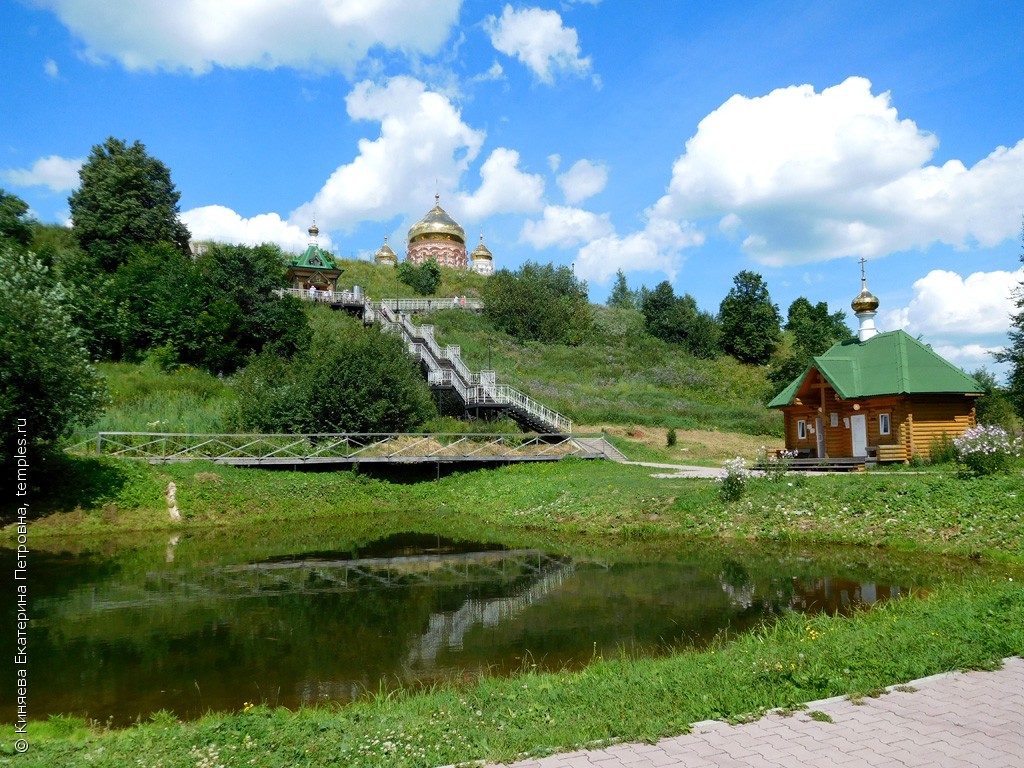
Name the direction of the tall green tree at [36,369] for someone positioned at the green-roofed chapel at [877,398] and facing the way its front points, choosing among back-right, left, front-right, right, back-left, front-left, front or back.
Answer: front

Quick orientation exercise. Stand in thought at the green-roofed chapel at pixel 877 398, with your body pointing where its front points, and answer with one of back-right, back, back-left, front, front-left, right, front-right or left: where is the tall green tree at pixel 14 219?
front-right

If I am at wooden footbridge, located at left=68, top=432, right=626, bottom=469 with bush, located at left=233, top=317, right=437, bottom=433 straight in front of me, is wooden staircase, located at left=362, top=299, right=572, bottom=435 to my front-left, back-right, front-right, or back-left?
front-right

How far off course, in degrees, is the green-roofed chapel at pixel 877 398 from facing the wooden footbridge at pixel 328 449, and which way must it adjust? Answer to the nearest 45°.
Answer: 0° — it already faces it

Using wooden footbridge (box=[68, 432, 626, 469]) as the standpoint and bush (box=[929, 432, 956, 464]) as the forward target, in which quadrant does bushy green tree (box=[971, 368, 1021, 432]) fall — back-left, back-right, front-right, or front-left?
front-left

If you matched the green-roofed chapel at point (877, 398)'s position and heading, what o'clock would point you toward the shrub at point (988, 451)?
The shrub is roughly at 10 o'clock from the green-roofed chapel.

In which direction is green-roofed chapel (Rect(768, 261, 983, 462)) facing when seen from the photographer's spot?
facing the viewer and to the left of the viewer

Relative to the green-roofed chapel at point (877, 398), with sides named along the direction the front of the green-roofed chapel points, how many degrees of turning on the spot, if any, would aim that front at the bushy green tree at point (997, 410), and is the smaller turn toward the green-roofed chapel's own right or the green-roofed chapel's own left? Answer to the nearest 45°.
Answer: approximately 180°

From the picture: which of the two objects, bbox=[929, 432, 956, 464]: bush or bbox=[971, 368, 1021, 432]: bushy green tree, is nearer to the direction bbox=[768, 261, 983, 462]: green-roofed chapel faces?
the bush
